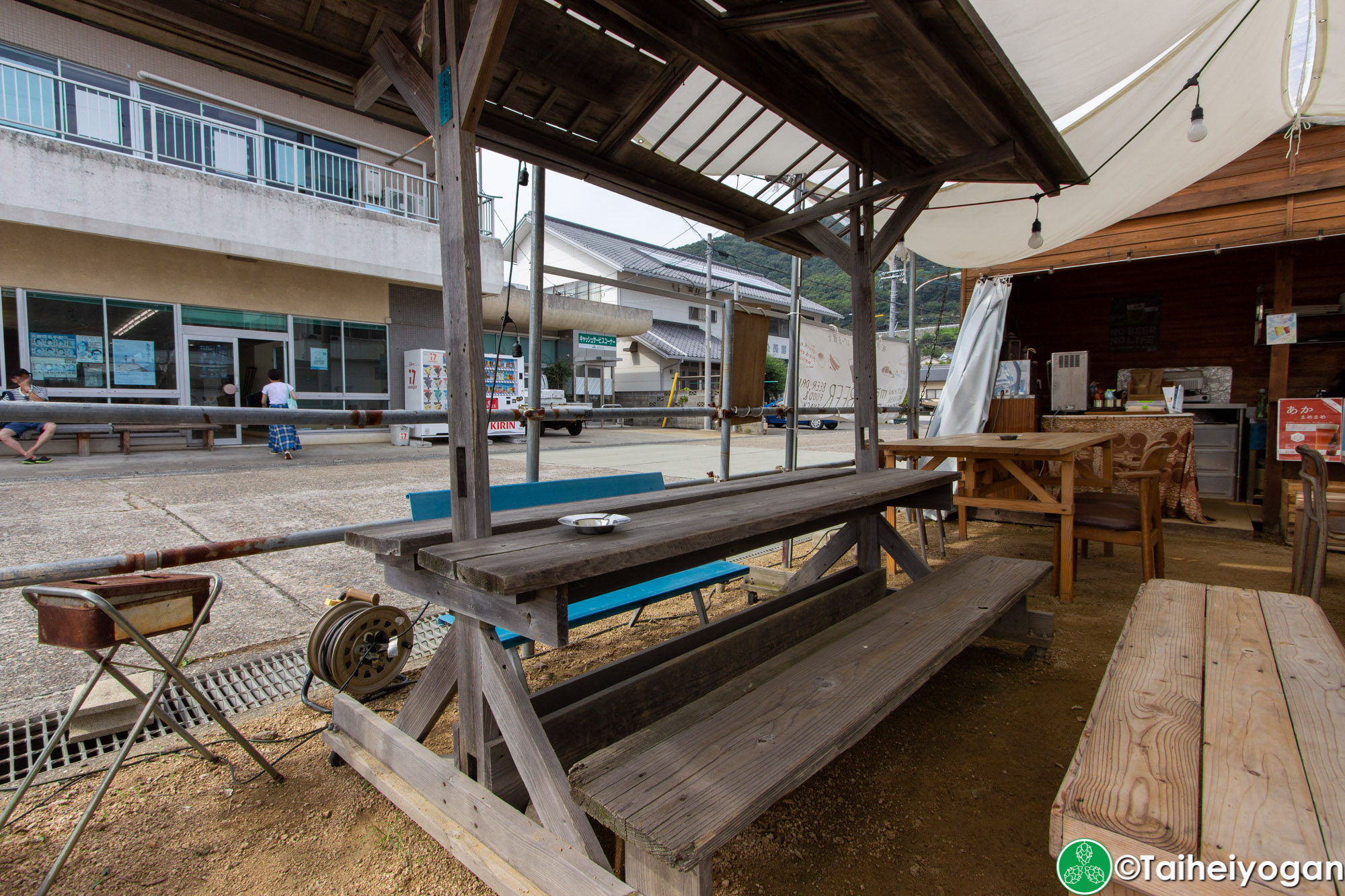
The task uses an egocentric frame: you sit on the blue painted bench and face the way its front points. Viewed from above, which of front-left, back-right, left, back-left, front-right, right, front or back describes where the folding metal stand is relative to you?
right

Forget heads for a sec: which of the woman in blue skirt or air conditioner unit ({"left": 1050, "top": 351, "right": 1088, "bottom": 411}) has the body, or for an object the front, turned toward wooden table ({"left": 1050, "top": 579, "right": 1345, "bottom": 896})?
the air conditioner unit

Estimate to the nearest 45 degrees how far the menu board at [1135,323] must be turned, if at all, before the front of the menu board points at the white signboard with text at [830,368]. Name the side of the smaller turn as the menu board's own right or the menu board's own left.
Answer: approximately 45° to the menu board's own right

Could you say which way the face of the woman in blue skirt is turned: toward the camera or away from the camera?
away from the camera

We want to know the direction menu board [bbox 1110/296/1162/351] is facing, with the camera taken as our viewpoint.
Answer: facing the viewer

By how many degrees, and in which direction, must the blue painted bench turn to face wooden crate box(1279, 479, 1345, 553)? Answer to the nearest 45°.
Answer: approximately 45° to its left

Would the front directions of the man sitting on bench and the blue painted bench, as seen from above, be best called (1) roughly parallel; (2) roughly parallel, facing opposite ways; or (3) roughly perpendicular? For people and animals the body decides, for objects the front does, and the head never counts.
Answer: roughly parallel

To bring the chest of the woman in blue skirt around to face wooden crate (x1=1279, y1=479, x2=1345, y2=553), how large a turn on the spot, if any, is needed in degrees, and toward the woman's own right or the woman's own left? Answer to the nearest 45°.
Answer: approximately 135° to the woman's own right

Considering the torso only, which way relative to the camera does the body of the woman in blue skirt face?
away from the camera

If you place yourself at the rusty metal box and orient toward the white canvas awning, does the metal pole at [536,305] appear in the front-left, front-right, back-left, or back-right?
front-left
